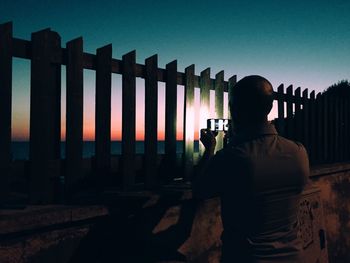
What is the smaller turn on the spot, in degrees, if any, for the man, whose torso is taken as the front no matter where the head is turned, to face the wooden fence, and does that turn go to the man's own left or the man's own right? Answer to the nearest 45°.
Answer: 0° — they already face it

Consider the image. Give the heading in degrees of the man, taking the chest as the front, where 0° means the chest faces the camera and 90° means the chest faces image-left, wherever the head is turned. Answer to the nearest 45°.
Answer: approximately 135°
